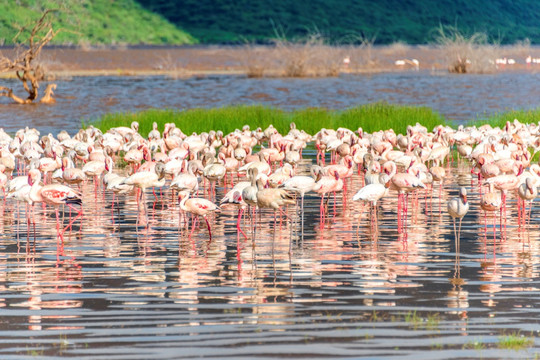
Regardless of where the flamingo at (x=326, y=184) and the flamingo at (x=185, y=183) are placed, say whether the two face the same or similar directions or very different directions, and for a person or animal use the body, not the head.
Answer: same or similar directions
